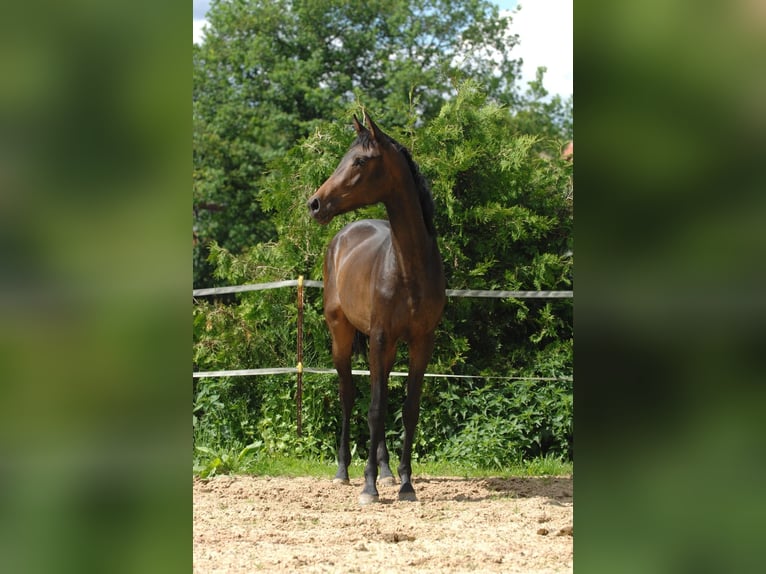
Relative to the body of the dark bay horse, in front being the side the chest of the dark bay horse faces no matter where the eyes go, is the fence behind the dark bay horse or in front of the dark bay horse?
behind

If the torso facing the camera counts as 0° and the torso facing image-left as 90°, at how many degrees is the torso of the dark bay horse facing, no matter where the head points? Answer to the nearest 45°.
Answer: approximately 0°

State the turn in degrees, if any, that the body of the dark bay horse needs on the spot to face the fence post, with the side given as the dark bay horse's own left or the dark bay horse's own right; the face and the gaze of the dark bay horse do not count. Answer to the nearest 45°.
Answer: approximately 180°
